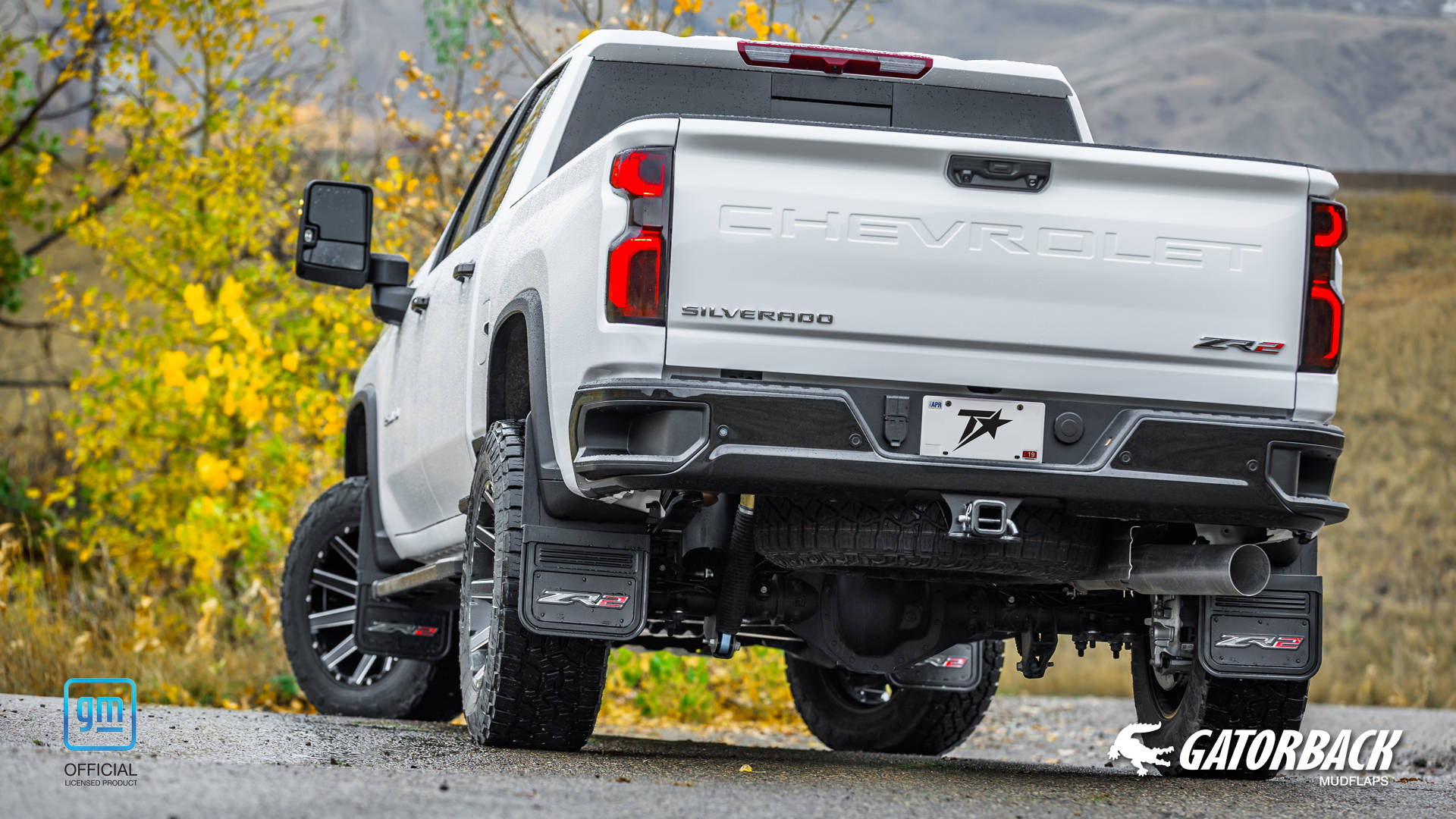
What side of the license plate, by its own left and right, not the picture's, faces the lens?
front

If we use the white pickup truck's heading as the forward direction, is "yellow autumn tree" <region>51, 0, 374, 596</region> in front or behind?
in front

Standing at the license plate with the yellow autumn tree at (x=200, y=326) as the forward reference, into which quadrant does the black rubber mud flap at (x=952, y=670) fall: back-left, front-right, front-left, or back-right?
front-right

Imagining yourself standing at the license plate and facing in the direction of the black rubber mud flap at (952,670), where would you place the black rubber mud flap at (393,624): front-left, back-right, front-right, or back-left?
front-left

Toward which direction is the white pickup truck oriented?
away from the camera

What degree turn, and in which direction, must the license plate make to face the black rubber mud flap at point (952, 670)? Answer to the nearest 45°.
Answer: approximately 180°
